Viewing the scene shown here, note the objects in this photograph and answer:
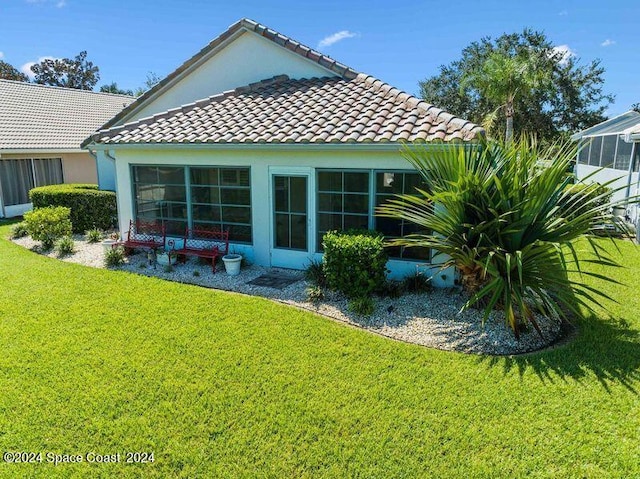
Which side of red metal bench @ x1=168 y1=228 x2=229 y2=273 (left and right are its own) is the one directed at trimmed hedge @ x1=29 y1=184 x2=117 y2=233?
right

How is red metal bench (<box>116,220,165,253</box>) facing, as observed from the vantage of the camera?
facing the viewer and to the left of the viewer

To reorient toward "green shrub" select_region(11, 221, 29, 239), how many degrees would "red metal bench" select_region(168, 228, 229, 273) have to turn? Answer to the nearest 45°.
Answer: approximately 90° to its right

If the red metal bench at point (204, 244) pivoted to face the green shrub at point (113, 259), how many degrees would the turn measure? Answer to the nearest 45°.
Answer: approximately 45° to its right

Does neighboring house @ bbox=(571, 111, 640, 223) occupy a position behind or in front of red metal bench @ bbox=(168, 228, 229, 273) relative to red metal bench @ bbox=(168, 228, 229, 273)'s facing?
behind

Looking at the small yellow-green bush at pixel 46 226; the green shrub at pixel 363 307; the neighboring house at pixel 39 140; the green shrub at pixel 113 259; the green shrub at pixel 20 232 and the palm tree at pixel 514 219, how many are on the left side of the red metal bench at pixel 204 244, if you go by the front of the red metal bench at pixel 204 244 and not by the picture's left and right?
2

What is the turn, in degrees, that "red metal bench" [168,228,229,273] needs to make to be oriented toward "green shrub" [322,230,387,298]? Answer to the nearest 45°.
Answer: approximately 90° to its left

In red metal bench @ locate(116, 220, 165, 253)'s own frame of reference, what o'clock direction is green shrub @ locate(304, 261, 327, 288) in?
The green shrub is roughly at 9 o'clock from the red metal bench.

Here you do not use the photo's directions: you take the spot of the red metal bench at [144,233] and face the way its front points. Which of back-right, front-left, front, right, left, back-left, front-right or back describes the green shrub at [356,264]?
left

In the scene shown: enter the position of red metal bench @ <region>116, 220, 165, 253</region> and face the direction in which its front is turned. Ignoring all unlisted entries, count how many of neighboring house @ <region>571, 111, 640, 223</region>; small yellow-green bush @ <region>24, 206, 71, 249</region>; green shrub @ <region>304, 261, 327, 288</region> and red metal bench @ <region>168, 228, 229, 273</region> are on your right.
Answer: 1

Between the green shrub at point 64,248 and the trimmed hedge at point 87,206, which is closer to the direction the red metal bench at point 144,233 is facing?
the green shrub

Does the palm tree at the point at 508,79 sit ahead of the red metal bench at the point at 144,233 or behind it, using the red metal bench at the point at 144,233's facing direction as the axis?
behind

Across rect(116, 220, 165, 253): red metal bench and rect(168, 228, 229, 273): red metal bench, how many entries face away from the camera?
0

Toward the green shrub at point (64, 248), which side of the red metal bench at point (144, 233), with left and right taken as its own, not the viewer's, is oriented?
right

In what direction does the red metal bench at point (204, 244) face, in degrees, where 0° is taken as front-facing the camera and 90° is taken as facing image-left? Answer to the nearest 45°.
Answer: approximately 45°

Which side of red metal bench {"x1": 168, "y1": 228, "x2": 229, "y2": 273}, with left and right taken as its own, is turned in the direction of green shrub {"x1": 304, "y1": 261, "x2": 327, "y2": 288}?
left

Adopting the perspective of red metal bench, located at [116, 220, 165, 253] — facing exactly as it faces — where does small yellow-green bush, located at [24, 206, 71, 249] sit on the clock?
The small yellow-green bush is roughly at 3 o'clock from the red metal bench.

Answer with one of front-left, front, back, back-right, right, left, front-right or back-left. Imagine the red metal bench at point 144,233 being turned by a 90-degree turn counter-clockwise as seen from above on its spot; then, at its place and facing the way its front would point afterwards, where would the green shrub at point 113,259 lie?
right

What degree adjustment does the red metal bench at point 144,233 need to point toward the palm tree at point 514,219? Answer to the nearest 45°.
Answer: approximately 90° to its left

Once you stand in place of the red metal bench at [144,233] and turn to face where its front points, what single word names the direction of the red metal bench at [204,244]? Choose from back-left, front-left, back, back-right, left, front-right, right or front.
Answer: left
